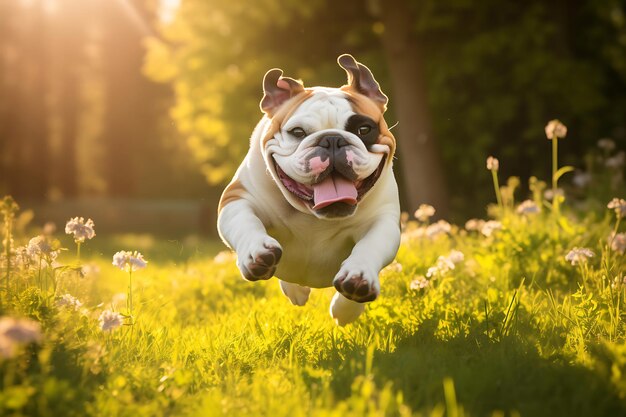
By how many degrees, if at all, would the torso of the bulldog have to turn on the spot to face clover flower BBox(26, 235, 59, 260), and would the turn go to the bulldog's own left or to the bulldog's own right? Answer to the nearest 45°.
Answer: approximately 90° to the bulldog's own right

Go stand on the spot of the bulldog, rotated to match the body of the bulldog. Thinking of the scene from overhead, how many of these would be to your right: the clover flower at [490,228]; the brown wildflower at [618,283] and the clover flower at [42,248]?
1

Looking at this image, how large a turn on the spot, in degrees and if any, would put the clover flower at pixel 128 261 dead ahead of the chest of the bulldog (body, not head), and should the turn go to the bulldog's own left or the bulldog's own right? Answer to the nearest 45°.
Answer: approximately 90° to the bulldog's own right

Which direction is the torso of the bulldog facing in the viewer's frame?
toward the camera

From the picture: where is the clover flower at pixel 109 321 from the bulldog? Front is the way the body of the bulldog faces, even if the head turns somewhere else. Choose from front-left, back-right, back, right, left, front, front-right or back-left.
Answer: right

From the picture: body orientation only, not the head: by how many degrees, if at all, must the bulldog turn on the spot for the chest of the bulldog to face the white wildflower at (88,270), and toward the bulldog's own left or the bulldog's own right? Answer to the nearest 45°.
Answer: approximately 135° to the bulldog's own right

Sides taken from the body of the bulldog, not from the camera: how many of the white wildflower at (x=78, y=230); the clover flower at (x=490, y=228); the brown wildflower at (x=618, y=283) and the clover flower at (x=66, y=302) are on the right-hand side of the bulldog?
2

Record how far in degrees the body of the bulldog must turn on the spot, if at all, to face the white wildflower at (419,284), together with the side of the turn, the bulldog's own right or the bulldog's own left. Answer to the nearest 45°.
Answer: approximately 135° to the bulldog's own left

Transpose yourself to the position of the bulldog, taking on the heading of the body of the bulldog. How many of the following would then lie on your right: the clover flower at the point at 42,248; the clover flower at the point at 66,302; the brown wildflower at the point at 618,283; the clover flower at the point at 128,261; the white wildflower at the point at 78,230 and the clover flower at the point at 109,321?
5

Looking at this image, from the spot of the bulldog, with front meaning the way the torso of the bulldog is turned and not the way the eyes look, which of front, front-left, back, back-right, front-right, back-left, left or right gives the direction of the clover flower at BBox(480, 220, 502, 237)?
back-left

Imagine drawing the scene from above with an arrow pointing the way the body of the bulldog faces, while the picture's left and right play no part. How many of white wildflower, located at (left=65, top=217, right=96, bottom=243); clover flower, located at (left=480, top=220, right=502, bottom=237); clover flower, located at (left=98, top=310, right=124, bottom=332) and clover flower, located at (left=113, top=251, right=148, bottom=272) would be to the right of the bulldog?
3

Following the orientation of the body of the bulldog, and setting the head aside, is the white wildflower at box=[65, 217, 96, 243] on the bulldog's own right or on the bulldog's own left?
on the bulldog's own right

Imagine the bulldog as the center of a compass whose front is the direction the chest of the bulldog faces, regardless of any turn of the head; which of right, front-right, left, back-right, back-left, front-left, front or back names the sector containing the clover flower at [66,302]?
right

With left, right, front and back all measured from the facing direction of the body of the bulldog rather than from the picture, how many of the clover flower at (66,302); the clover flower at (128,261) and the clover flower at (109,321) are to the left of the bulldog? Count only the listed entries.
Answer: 0
